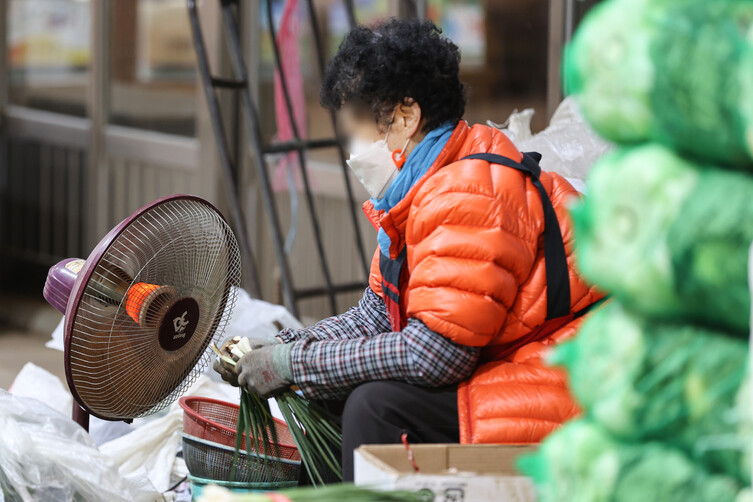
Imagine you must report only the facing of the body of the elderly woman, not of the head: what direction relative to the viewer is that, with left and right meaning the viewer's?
facing to the left of the viewer

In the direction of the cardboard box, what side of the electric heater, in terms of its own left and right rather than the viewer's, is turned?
front

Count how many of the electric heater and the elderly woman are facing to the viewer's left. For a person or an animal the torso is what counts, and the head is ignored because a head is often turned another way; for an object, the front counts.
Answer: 1

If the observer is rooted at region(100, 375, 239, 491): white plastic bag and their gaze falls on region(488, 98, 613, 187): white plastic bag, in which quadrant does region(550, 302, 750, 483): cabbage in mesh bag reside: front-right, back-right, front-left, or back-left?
front-right

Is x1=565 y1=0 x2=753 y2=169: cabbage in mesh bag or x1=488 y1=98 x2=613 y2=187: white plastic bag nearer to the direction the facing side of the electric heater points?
the cabbage in mesh bag

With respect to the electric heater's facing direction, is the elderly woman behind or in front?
in front

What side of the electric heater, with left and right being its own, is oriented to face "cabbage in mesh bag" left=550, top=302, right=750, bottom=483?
front

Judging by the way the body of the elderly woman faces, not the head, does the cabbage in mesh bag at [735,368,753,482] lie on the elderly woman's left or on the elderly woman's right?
on the elderly woman's left

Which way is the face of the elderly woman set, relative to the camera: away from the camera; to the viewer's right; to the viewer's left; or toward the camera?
to the viewer's left

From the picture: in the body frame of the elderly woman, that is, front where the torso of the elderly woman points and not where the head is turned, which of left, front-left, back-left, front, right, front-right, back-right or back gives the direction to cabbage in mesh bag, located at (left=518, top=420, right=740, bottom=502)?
left

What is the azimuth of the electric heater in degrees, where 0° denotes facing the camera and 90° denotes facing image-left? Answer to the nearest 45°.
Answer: approximately 315°

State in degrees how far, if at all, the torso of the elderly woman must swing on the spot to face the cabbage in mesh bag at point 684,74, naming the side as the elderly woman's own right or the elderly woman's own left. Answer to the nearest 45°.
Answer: approximately 90° to the elderly woman's own left

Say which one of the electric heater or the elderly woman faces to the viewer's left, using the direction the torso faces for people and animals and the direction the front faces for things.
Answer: the elderly woman

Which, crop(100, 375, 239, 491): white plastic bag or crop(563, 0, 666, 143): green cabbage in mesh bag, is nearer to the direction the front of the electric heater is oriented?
the green cabbage in mesh bag
